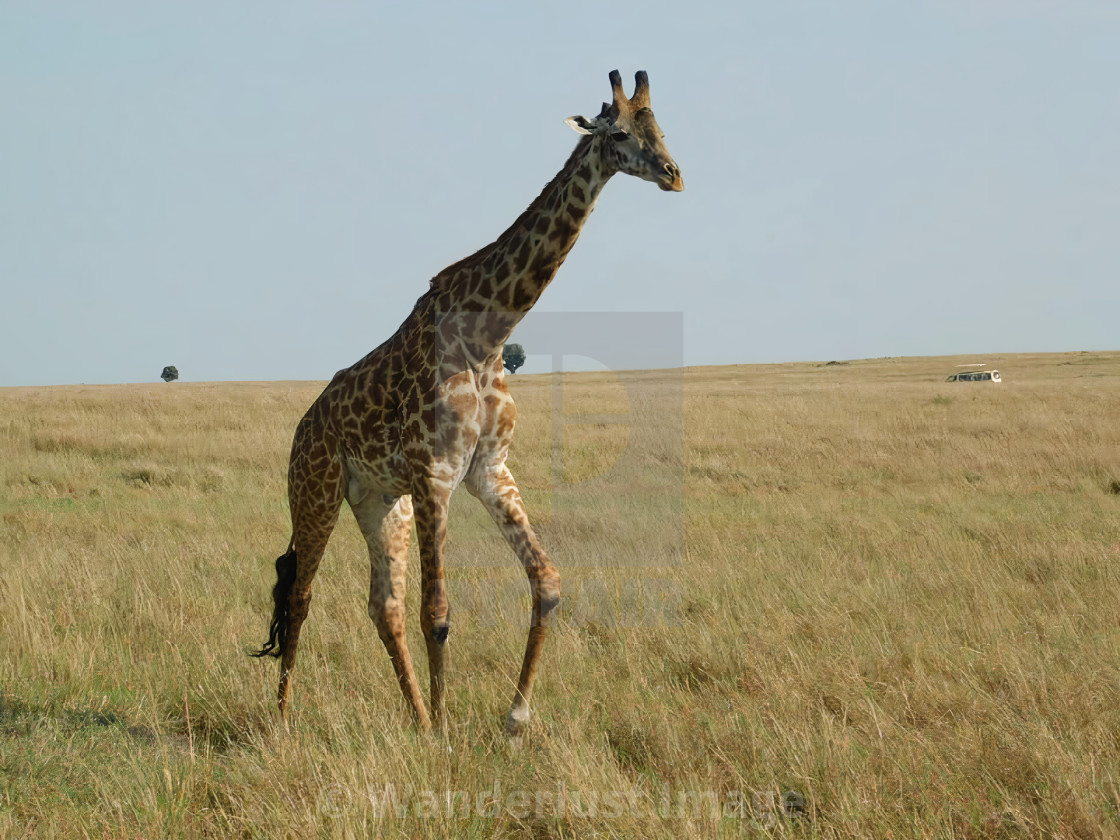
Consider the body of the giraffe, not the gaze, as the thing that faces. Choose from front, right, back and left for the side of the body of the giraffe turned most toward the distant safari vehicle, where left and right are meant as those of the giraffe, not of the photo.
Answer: left

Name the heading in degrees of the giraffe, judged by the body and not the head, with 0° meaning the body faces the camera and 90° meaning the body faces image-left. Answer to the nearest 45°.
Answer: approximately 315°
